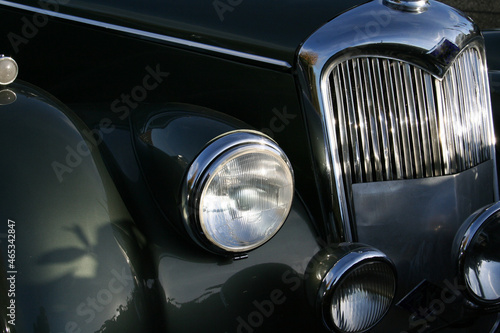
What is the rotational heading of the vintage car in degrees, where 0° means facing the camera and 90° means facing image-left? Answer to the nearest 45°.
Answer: approximately 315°
